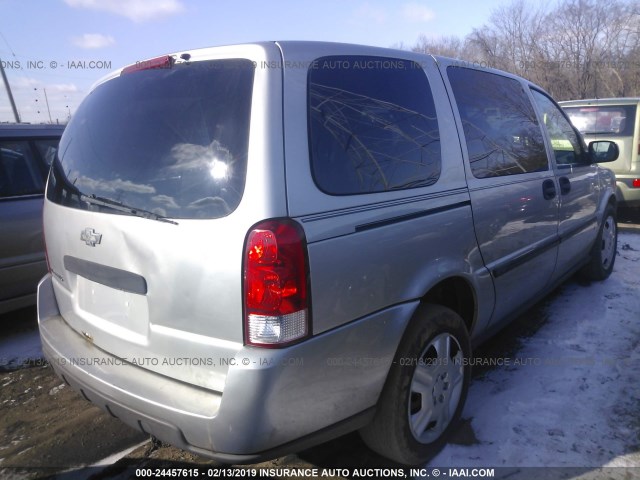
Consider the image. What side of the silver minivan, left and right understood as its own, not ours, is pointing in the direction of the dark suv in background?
left

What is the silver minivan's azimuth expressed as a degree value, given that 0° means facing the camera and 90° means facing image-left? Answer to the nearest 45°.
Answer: approximately 225°
